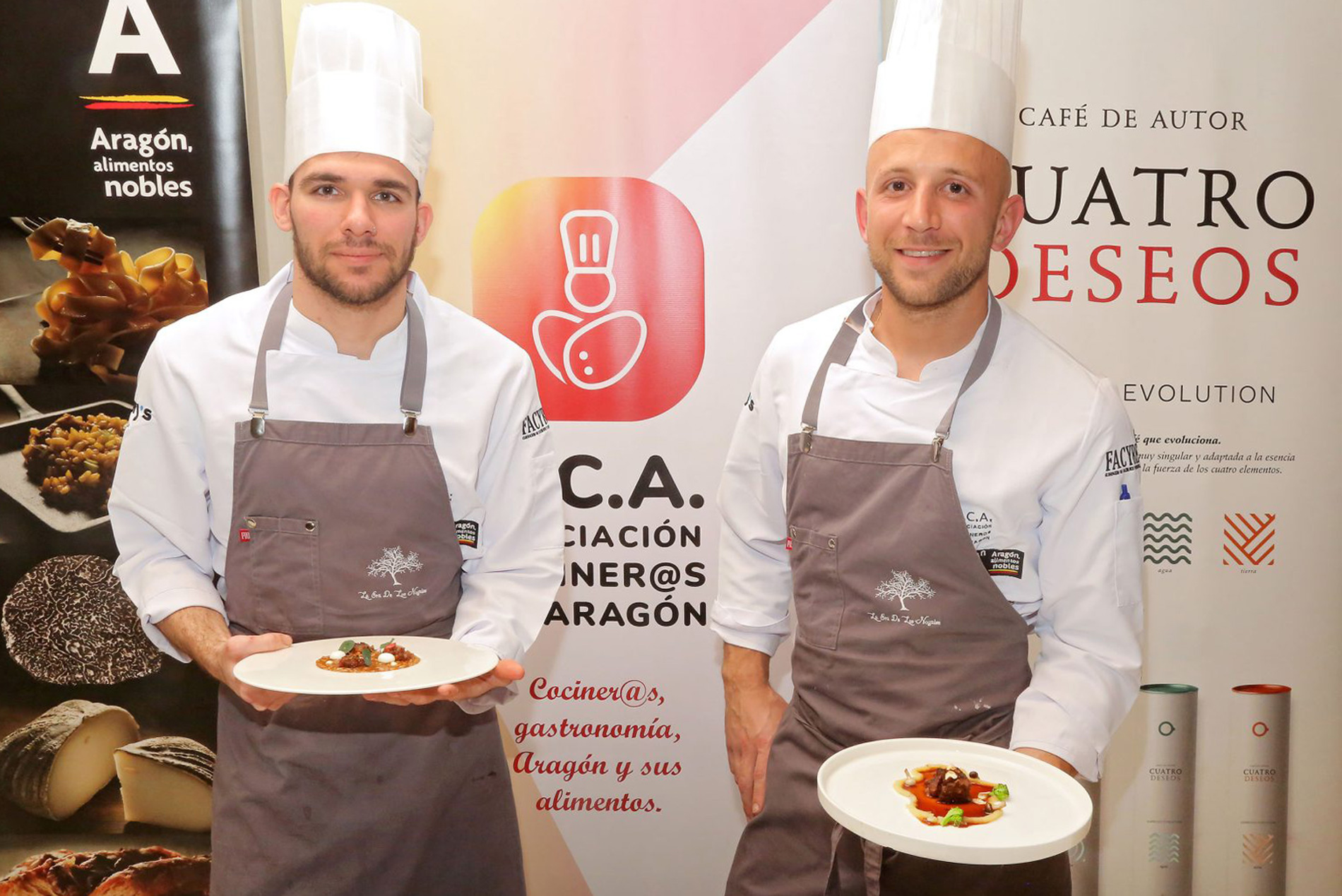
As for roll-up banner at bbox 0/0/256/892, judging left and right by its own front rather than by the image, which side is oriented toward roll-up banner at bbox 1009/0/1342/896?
left

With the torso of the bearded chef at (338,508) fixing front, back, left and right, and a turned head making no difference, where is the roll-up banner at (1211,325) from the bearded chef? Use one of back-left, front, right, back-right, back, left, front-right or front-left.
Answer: left

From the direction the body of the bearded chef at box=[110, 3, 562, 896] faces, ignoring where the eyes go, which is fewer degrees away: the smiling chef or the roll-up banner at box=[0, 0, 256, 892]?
the smiling chef

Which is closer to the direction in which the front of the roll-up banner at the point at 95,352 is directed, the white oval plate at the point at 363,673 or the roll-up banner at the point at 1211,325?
the white oval plate

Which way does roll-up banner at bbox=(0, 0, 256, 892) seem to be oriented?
toward the camera

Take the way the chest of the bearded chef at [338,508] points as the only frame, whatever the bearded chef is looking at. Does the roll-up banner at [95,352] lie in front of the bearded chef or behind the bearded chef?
behind

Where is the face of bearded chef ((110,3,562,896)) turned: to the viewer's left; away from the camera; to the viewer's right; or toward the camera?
toward the camera

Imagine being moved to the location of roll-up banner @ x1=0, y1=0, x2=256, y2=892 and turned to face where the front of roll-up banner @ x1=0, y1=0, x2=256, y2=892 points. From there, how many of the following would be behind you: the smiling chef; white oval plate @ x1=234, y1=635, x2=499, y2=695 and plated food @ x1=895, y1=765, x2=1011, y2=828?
0

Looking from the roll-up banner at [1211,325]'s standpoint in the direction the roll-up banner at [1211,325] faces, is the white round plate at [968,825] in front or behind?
in front

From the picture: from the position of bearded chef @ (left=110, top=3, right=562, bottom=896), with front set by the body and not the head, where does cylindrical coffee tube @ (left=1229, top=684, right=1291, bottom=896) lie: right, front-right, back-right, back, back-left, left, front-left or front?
left

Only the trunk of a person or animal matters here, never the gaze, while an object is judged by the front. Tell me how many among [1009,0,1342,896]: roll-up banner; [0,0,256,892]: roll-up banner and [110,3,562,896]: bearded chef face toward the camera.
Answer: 3

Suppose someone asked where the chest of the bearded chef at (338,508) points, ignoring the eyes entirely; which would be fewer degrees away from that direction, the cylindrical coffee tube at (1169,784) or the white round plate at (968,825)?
the white round plate

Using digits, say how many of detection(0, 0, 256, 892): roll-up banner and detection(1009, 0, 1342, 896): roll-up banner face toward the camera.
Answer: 2

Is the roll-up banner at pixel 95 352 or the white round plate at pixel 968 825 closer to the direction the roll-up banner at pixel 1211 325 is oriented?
the white round plate

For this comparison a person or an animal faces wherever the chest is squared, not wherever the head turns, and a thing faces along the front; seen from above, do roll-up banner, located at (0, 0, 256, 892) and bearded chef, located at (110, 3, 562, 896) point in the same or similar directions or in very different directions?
same or similar directions

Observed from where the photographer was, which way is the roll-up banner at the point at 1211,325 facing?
facing the viewer

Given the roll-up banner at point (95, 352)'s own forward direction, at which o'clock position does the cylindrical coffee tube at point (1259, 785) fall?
The cylindrical coffee tube is roughly at 10 o'clock from the roll-up banner.

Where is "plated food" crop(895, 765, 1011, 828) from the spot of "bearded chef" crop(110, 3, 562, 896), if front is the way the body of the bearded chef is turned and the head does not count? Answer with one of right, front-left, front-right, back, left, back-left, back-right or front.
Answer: front-left

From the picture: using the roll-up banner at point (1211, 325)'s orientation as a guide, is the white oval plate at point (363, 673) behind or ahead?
ahead

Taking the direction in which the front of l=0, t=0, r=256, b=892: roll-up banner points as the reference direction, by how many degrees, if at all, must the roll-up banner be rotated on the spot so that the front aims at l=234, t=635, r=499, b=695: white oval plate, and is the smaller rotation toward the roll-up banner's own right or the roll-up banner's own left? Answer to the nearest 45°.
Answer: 0° — it already faces it
